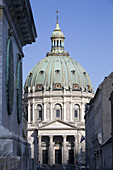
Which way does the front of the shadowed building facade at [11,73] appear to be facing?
to the viewer's right
